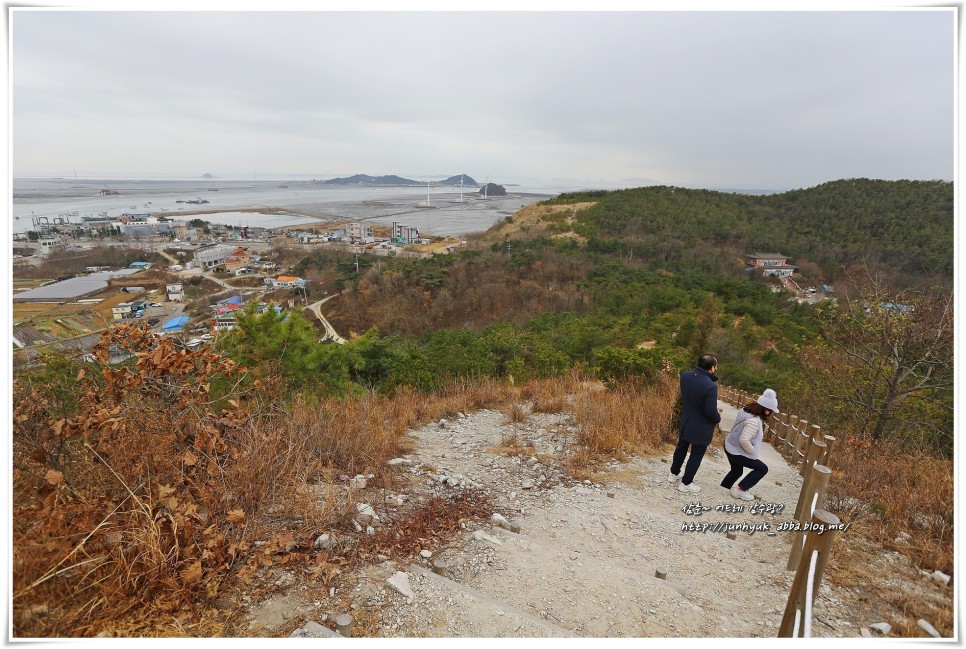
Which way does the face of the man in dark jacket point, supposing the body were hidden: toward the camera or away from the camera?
away from the camera

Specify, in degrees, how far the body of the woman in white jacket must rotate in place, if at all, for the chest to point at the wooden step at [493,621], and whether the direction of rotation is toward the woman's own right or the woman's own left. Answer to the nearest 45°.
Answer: approximately 90° to the woman's own right

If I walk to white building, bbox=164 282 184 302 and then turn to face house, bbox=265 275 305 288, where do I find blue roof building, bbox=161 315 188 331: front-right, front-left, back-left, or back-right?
back-right

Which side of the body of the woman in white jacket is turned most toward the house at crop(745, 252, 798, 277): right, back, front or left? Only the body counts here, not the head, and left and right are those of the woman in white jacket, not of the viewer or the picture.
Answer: left
